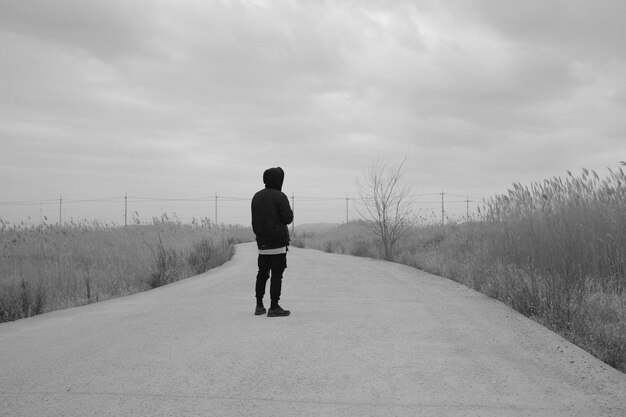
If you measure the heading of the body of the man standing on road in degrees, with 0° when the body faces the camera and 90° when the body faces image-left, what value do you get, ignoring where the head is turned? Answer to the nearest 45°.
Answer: approximately 225°
